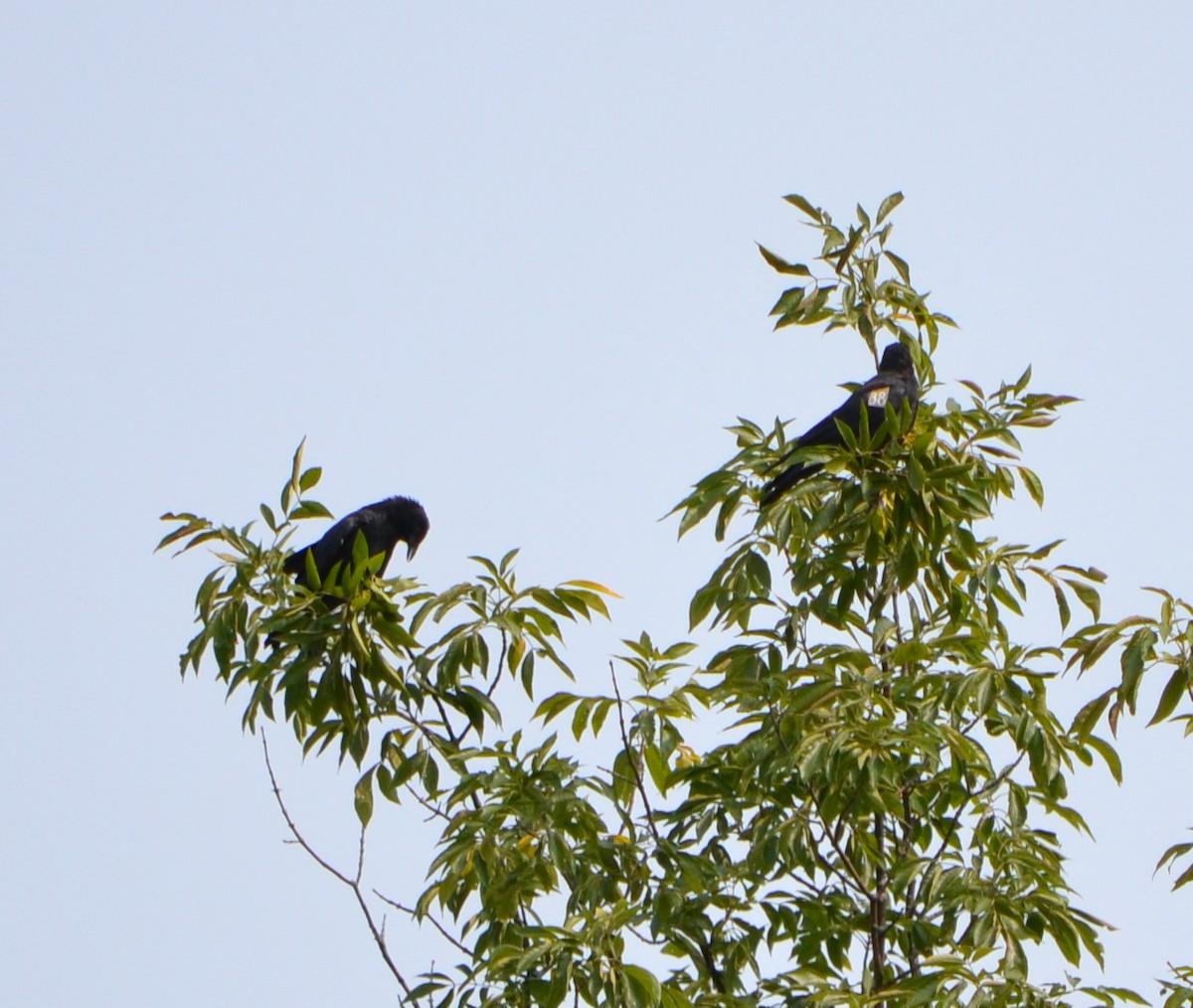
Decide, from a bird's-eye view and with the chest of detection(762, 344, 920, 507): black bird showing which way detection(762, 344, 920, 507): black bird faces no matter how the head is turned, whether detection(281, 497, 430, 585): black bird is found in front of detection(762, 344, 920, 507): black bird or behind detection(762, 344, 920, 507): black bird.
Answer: behind

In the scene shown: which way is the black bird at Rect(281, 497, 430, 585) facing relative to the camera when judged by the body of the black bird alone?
to the viewer's right

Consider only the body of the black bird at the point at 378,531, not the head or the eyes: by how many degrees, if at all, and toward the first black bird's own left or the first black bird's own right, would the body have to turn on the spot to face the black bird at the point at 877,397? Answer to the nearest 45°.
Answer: approximately 45° to the first black bird's own right

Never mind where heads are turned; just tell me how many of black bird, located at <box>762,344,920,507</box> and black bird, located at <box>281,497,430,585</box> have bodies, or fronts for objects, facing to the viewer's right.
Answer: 2

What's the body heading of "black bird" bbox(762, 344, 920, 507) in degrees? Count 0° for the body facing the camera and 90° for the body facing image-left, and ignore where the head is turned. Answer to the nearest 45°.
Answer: approximately 270°
